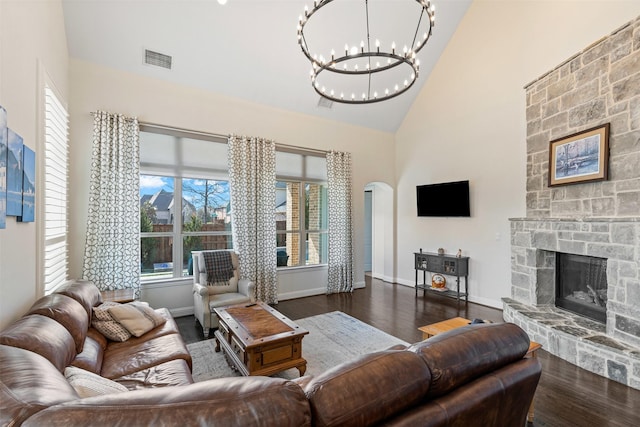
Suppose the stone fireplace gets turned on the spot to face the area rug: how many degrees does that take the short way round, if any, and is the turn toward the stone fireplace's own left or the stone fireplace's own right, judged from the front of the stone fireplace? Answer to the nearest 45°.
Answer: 0° — it already faces it

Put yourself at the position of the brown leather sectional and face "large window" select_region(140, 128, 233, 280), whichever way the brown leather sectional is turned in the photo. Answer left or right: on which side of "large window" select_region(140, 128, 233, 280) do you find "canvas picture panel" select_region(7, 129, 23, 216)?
left

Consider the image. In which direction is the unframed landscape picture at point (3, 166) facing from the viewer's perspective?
to the viewer's right

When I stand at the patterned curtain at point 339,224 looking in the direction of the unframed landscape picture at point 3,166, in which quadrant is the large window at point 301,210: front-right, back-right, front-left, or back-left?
front-right

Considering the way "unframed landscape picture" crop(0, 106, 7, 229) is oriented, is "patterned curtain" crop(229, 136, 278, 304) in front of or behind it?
in front

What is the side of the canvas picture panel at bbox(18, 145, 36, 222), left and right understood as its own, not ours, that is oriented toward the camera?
right

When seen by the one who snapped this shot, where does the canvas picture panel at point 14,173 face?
facing to the right of the viewer

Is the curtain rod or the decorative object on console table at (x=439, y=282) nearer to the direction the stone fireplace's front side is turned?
the curtain rod

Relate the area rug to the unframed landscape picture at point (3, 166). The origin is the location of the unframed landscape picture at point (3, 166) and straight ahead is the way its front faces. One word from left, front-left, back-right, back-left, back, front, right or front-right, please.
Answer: front

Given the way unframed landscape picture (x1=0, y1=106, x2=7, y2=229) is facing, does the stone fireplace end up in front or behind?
in front

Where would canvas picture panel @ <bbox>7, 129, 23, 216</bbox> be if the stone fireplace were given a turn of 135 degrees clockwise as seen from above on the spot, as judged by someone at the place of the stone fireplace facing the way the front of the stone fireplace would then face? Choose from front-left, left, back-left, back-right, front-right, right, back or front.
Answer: back-left

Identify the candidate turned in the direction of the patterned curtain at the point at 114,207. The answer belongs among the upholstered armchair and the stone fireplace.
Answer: the stone fireplace

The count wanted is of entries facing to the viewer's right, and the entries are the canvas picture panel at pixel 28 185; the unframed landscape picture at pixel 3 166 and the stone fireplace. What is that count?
2

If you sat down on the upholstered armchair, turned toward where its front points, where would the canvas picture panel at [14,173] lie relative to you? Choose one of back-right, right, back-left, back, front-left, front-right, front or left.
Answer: right

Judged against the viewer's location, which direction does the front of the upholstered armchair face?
facing the viewer and to the right of the viewer

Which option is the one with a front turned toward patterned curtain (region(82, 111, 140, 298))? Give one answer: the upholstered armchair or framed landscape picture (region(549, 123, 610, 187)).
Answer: the framed landscape picture

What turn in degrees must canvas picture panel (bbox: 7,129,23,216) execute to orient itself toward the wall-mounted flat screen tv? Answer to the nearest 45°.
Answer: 0° — it already faces it

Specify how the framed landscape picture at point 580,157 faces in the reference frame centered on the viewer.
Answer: facing the viewer and to the left of the viewer

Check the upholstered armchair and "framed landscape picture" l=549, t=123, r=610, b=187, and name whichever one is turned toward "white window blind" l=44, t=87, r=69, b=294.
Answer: the framed landscape picture
